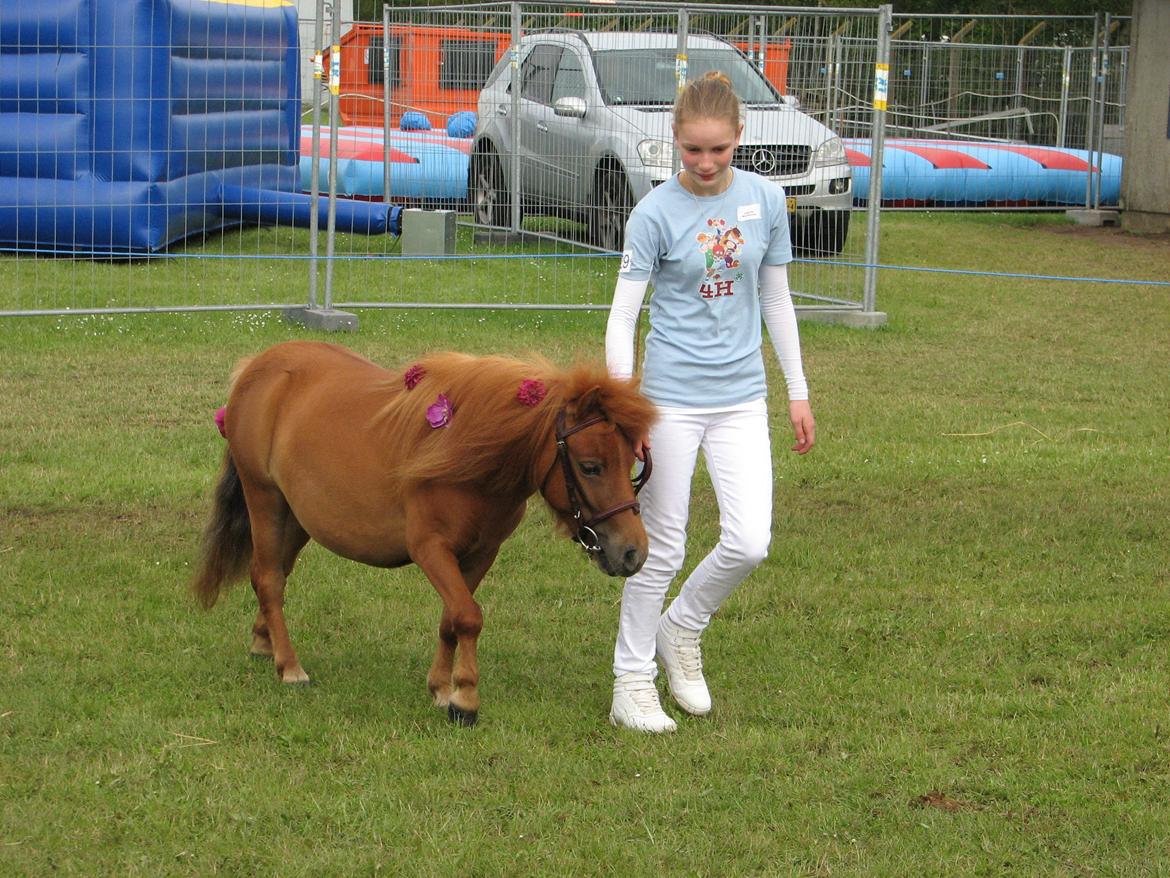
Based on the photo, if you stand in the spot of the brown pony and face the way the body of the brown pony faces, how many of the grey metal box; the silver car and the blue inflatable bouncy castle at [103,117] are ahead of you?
0

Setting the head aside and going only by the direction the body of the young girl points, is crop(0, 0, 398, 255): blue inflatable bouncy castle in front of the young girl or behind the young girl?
behind

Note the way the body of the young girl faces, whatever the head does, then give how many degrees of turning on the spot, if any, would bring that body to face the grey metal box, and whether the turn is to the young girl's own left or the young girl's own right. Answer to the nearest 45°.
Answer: approximately 180°

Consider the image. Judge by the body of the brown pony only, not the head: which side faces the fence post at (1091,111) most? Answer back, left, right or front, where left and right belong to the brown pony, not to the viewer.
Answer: left

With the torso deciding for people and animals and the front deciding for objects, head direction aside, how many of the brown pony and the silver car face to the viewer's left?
0

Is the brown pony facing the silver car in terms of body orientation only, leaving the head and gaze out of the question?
no

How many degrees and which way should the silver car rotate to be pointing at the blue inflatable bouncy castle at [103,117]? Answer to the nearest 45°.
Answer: approximately 135° to its right

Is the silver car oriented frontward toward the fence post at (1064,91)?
no

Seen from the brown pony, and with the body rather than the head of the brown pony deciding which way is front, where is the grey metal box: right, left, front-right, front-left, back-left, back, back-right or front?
back-left

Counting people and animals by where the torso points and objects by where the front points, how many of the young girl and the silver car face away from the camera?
0

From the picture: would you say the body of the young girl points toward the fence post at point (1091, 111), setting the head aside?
no

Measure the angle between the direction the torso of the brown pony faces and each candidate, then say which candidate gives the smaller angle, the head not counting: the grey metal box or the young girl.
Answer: the young girl

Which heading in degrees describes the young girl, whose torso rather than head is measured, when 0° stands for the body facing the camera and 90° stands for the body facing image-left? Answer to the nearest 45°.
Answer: approximately 0°

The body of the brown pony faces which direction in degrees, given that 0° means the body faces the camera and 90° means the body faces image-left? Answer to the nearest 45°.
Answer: approximately 315°

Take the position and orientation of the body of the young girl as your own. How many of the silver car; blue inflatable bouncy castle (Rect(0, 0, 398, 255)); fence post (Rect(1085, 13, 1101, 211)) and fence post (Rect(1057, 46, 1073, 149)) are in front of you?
0

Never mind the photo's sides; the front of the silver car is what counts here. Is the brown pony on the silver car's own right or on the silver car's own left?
on the silver car's own right

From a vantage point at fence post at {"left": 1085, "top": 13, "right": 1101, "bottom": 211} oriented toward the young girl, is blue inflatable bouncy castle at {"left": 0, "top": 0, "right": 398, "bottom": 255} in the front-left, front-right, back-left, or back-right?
front-right
